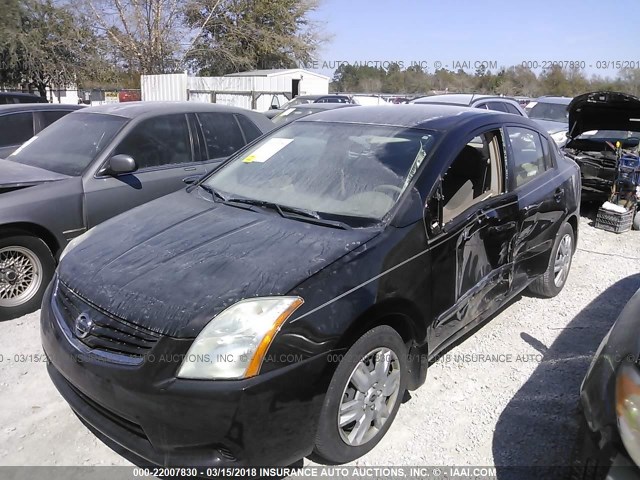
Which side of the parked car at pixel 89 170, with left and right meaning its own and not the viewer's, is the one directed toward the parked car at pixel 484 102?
back

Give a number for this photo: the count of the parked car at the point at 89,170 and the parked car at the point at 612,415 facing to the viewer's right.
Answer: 0

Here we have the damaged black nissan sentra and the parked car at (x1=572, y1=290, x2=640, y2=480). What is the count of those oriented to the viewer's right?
0

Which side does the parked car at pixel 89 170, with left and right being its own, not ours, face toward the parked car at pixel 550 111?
back

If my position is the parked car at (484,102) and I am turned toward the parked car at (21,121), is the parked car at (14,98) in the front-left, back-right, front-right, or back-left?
front-right

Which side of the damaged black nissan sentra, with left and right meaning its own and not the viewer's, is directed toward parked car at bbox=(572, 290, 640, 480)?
left

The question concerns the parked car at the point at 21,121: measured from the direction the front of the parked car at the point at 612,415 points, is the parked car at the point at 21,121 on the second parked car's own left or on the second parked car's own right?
on the second parked car's own right

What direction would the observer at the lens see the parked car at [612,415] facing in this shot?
facing the viewer and to the left of the viewer

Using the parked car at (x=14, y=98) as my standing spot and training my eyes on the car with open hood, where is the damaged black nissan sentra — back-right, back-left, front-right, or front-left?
front-right

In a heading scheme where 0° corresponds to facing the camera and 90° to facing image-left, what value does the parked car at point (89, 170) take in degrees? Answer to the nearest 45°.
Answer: approximately 45°

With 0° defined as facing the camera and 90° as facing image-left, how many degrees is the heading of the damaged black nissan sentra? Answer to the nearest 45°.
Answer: approximately 45°

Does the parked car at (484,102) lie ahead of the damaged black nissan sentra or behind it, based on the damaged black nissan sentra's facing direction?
behind

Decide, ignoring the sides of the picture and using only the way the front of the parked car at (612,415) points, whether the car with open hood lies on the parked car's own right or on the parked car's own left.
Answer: on the parked car's own right

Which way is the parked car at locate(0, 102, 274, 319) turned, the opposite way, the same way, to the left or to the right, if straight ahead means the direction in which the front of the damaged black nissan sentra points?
the same way
